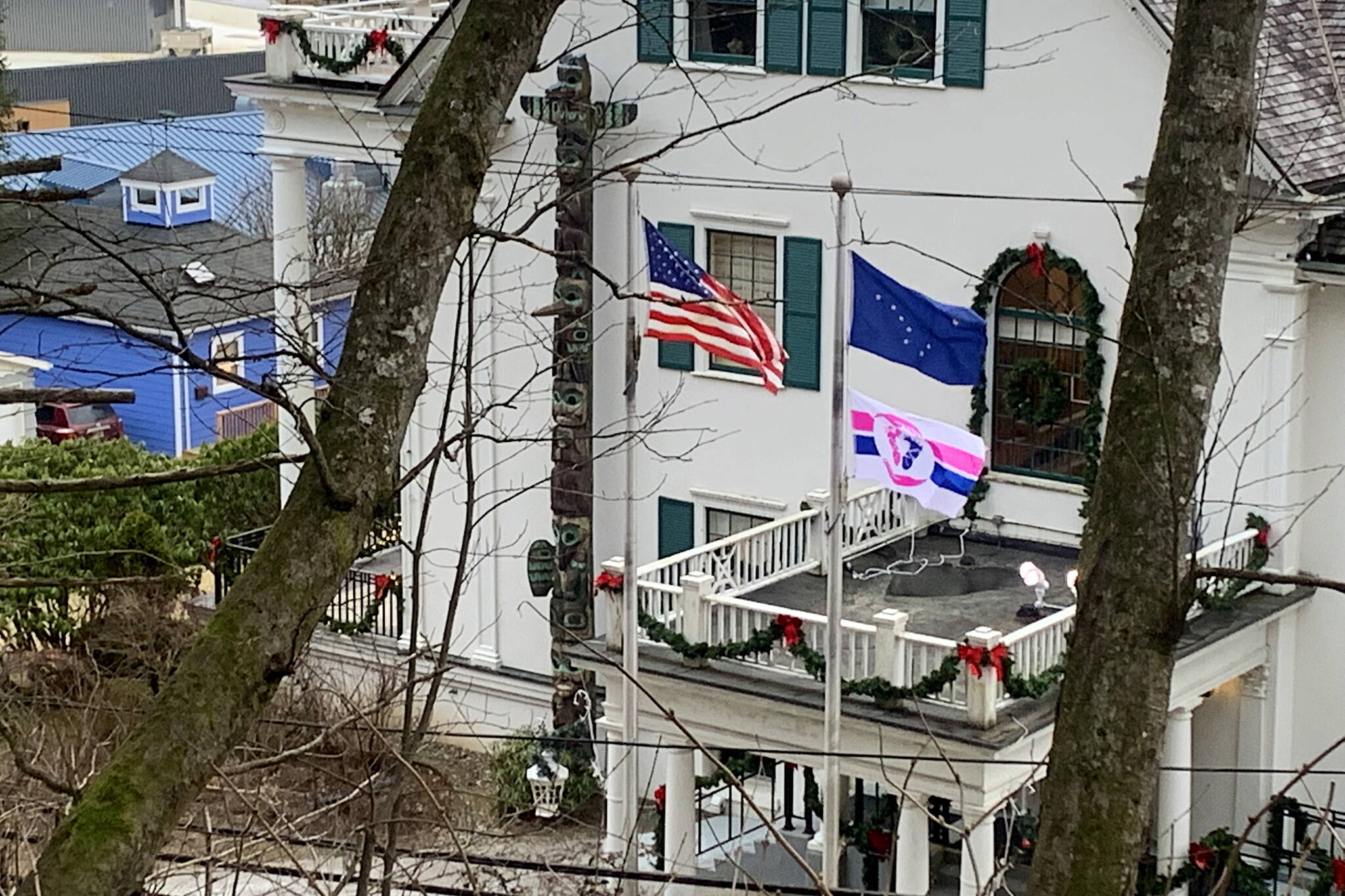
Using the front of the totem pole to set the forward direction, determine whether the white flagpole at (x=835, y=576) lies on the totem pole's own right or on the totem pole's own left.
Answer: on the totem pole's own left

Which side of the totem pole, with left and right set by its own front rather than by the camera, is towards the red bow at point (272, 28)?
right

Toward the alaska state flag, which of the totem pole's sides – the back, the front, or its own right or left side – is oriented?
left

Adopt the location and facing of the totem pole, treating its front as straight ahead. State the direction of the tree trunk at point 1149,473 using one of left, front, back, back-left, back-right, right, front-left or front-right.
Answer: front-left

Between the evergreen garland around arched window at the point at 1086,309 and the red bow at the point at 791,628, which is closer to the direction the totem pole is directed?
the red bow

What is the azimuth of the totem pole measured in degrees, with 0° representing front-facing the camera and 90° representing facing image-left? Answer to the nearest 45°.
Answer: approximately 45°

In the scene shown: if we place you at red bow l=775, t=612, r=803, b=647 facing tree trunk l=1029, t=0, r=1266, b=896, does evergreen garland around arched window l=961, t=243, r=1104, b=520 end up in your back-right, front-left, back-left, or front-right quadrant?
back-left

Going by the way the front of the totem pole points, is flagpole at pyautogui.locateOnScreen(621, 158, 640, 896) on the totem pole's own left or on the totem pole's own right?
on the totem pole's own left

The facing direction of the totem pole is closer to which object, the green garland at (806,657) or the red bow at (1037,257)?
the green garland

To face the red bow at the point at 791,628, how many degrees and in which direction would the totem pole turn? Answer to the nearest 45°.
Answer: approximately 45° to its left

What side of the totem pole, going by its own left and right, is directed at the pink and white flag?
left

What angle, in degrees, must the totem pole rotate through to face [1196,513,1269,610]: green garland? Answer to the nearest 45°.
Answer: approximately 90° to its left
